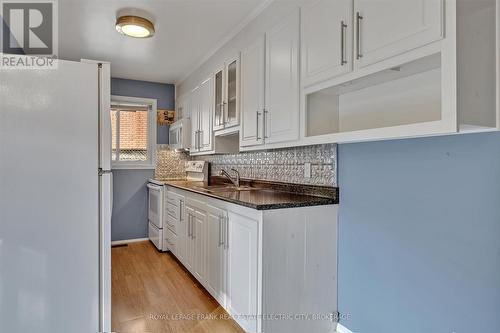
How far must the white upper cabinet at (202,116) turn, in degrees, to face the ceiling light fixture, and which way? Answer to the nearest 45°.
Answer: approximately 45° to its left

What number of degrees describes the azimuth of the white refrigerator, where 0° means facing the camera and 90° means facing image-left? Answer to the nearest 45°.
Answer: approximately 270°

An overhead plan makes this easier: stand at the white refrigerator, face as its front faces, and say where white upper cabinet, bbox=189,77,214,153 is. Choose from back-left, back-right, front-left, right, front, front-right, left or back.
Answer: front-left

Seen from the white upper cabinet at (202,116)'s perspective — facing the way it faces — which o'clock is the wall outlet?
The wall outlet is roughly at 8 o'clock from the white upper cabinet.

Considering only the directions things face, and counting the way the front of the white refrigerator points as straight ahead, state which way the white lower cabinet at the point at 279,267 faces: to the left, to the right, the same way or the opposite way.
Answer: the opposite way

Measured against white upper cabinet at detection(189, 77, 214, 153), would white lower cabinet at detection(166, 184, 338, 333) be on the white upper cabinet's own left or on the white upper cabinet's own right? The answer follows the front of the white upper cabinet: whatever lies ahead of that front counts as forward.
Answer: on the white upper cabinet's own left

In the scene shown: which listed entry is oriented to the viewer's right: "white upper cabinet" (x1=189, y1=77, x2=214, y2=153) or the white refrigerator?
the white refrigerator

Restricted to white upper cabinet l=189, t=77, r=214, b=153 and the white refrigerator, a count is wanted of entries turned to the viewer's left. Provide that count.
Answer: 1

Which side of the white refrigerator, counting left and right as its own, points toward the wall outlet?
front

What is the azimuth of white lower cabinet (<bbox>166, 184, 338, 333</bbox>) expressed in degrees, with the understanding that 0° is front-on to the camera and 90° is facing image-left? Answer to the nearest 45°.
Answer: approximately 45°

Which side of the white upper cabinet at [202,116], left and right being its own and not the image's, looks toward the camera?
left
